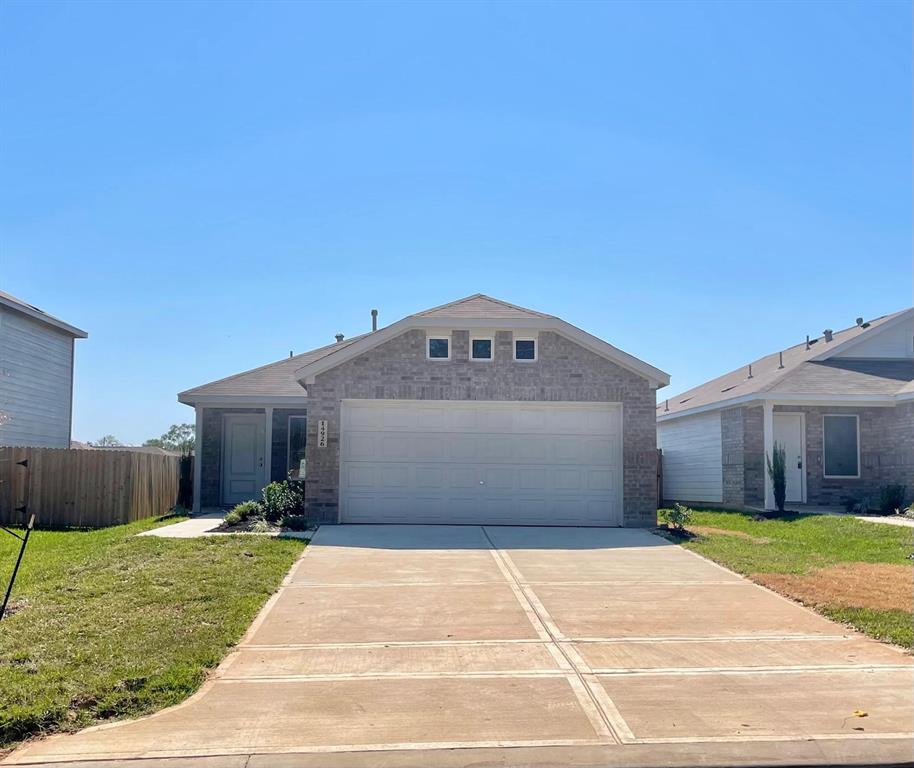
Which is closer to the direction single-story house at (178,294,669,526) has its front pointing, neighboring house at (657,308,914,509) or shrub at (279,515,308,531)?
the shrub

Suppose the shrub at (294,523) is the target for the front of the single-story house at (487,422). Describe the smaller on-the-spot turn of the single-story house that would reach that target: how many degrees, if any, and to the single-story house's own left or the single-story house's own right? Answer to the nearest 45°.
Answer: approximately 90° to the single-story house's own right

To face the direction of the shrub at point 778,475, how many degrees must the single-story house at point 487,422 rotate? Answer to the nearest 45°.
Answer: approximately 90° to its left

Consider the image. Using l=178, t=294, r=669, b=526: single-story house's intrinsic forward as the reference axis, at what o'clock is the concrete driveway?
The concrete driveway is roughly at 12 o'clock from the single-story house.

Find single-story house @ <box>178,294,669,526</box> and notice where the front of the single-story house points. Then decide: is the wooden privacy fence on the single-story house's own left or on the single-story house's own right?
on the single-story house's own right

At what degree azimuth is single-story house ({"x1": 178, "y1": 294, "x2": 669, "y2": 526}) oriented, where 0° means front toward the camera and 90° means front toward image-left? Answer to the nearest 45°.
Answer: approximately 0°

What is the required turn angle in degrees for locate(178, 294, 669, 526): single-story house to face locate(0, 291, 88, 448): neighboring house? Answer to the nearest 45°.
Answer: approximately 135° to its right
